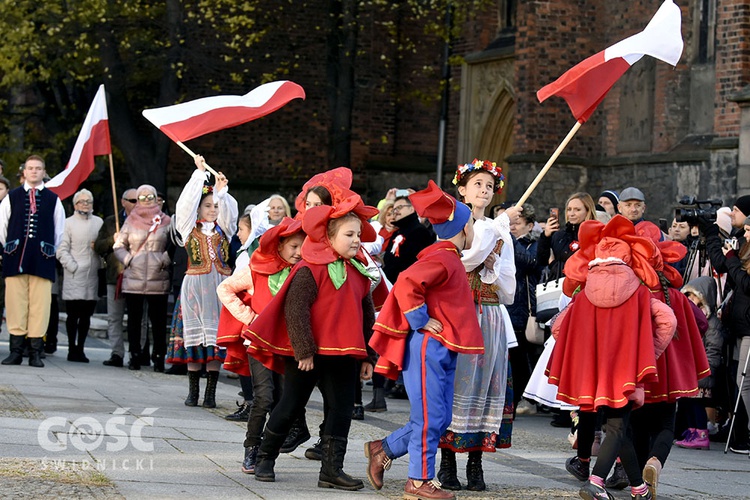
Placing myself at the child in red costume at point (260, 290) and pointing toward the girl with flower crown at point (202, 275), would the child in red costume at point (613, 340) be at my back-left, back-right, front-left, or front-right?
back-right

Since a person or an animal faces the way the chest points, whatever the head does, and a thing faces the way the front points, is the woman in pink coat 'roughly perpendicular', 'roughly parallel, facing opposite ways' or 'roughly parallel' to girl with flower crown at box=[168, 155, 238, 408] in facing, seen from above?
roughly parallel

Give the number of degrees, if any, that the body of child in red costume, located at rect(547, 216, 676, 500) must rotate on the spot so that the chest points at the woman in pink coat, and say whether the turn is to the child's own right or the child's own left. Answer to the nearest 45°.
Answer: approximately 45° to the child's own left

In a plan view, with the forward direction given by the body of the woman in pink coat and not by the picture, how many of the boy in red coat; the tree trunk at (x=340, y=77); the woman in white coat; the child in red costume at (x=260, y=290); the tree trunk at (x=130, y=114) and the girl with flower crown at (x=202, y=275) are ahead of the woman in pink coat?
3

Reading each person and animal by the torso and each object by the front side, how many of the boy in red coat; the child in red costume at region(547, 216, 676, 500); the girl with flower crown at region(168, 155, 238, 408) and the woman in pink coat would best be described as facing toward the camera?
2

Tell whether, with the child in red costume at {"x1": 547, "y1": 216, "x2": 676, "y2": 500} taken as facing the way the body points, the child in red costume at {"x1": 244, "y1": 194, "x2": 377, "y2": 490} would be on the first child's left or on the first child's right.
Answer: on the first child's left

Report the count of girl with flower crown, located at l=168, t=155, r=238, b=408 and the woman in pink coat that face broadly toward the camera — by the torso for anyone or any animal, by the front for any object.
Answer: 2

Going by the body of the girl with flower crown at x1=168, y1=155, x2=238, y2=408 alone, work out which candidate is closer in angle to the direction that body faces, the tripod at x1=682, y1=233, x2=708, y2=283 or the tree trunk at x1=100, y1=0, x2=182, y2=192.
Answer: the tripod

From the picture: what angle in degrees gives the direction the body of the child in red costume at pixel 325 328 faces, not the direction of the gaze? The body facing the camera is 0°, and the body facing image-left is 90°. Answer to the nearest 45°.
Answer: approximately 315°

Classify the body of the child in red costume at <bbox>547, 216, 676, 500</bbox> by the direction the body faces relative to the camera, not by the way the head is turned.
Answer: away from the camera

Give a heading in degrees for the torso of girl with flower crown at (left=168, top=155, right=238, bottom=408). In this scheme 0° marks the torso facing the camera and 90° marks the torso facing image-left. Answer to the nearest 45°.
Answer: approximately 0°

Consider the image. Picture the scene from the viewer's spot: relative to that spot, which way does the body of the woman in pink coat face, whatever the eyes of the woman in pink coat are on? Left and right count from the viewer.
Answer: facing the viewer
